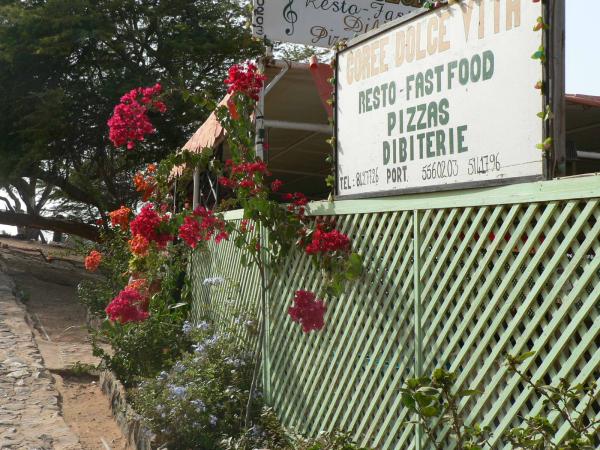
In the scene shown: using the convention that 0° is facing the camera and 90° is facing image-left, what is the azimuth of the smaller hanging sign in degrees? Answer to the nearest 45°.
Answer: approximately 0°

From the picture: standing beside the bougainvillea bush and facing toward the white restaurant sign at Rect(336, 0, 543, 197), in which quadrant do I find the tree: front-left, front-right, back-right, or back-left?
back-left

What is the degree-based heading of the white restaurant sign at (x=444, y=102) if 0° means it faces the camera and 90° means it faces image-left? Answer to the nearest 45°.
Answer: approximately 45°

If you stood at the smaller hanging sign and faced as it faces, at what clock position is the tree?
The tree is roughly at 5 o'clock from the smaller hanging sign.

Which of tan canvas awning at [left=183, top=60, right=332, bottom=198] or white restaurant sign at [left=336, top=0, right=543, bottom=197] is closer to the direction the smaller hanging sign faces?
the white restaurant sign

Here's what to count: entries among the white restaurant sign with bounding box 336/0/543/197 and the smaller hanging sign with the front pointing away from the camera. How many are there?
0
